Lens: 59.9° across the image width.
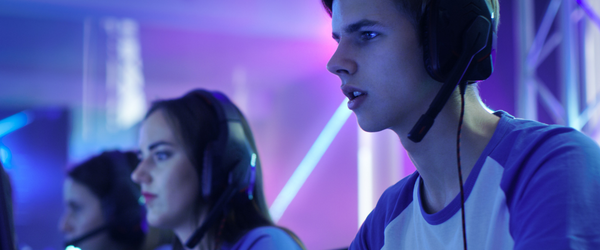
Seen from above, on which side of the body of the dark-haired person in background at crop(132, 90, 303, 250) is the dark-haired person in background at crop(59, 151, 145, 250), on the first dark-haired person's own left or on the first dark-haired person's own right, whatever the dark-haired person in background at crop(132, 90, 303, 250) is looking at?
on the first dark-haired person's own right

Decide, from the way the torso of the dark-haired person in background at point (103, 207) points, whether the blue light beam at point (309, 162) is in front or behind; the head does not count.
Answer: behind

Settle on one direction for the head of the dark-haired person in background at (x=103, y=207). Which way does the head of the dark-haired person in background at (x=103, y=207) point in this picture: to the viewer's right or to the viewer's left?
to the viewer's left

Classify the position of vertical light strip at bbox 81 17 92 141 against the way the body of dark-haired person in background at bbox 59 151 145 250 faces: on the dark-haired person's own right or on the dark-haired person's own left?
on the dark-haired person's own right

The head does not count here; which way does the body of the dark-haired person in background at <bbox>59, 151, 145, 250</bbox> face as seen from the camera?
to the viewer's left

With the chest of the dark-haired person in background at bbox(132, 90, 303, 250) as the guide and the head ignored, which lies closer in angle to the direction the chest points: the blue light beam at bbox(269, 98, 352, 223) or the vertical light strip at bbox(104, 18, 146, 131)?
the vertical light strip

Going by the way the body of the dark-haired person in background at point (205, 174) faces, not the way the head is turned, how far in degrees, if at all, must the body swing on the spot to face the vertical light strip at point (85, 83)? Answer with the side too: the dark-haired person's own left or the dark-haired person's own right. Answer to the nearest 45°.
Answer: approximately 45° to the dark-haired person's own right

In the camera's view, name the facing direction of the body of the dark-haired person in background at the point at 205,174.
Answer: to the viewer's left

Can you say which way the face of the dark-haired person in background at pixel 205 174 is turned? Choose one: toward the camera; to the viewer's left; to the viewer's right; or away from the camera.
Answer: to the viewer's left

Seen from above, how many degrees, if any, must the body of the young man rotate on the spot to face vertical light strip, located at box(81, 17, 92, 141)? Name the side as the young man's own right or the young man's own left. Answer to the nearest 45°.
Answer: approximately 90° to the young man's own right

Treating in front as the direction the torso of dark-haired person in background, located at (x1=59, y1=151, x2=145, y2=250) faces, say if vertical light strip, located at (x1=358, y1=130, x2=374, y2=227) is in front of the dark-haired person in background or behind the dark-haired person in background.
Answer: behind

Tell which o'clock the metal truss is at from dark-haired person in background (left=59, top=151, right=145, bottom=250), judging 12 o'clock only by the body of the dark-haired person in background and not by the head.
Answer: The metal truss is roughly at 6 o'clock from the dark-haired person in background.
